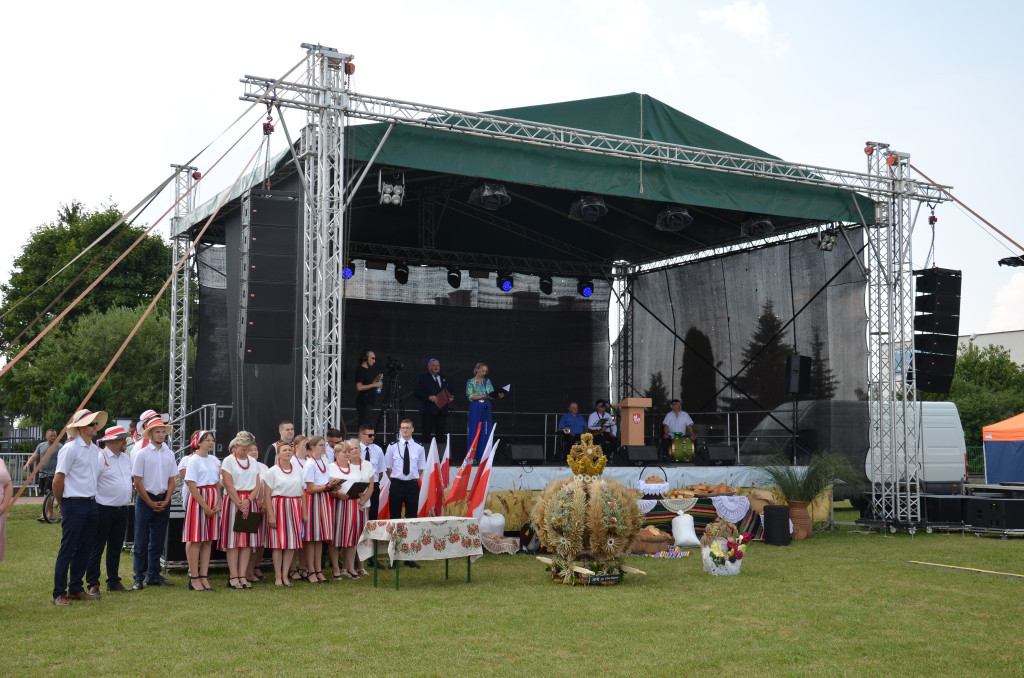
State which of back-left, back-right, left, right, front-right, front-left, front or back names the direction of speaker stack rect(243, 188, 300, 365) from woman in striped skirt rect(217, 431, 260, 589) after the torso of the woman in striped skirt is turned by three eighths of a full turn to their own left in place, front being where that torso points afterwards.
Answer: front

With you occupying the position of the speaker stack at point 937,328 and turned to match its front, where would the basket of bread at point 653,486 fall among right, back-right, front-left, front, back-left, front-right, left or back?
right

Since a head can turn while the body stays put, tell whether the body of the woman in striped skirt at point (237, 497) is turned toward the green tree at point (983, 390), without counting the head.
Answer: no

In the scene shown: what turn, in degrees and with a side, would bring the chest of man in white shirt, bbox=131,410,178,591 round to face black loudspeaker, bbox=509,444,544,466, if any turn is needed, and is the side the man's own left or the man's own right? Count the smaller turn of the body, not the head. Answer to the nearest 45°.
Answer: approximately 90° to the man's own left

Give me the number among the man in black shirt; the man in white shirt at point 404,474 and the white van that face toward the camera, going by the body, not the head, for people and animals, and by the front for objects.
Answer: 1

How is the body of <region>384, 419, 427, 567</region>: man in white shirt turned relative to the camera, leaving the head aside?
toward the camera

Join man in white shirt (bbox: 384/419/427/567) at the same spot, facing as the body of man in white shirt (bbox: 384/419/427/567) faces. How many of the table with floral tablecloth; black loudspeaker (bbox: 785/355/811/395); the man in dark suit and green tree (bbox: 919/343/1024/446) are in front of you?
1

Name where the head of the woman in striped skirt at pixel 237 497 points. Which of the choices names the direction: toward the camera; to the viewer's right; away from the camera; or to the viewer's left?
toward the camera

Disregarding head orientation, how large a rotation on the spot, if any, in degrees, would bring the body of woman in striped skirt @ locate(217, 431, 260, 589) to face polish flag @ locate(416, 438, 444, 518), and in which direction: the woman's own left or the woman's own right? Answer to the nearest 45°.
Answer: approximately 90° to the woman's own left

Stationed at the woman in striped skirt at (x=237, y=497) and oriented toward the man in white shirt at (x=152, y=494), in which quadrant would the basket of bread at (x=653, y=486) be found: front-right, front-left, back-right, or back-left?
back-right

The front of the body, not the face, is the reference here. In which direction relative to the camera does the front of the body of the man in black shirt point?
to the viewer's right

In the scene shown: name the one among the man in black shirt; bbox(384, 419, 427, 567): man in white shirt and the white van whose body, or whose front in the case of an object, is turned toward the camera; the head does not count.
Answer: the man in white shirt

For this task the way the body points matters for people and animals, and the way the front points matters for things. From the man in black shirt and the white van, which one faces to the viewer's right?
the man in black shirt

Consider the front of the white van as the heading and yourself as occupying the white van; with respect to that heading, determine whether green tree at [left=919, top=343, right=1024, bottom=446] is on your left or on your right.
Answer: on your right

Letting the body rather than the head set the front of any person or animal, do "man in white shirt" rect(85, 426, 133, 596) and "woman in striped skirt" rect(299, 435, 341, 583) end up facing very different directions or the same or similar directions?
same or similar directions
